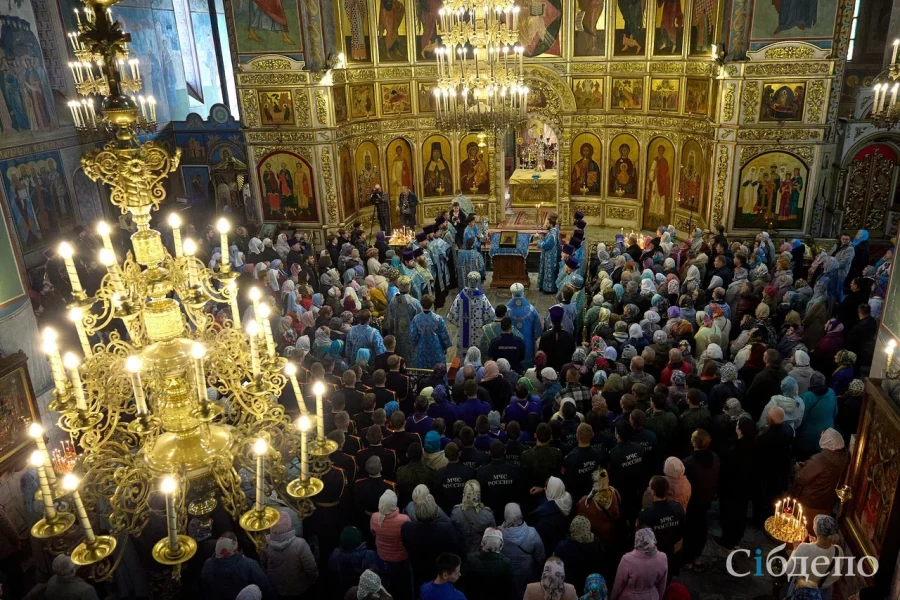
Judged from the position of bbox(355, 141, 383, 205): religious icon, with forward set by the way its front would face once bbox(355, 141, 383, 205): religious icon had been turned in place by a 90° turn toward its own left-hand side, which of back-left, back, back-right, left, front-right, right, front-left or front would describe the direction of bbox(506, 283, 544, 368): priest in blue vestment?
right

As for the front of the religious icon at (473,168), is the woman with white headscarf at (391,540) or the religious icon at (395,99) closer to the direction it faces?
the woman with white headscarf

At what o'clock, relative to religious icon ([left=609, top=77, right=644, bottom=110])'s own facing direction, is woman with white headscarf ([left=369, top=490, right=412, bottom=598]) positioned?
The woman with white headscarf is roughly at 12 o'clock from the religious icon.

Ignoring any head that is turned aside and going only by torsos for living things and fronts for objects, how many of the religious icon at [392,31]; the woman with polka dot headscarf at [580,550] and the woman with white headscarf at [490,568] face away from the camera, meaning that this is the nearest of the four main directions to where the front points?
2

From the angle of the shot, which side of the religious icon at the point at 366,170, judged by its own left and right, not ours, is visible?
front

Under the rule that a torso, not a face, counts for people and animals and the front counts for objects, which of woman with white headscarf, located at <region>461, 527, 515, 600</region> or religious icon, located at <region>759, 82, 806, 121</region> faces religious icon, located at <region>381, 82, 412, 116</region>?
the woman with white headscarf

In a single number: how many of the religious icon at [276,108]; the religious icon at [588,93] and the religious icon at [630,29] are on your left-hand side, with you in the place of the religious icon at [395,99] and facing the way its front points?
2

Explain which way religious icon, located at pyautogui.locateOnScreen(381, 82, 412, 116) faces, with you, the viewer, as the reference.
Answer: facing the viewer

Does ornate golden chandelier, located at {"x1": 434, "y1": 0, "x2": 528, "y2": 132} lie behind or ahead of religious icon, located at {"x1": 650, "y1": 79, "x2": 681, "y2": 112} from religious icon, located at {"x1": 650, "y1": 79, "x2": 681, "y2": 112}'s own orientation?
ahead

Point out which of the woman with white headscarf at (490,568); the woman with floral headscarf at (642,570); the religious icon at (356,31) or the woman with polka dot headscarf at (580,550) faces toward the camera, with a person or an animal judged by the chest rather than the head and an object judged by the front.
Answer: the religious icon

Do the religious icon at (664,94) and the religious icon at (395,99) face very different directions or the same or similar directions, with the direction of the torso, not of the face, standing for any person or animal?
same or similar directions

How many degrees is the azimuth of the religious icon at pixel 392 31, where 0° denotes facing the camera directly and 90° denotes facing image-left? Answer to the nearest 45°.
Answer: approximately 0°

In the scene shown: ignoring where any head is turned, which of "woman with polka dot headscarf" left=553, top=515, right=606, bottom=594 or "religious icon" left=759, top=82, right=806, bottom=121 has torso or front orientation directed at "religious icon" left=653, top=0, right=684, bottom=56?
the woman with polka dot headscarf

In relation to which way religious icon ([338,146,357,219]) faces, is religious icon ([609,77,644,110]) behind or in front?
in front

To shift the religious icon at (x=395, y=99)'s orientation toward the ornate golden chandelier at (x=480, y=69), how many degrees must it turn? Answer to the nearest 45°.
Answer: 0° — it already faces it

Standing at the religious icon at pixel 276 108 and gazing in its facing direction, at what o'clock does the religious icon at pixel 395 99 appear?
the religious icon at pixel 395 99 is roughly at 8 o'clock from the religious icon at pixel 276 108.

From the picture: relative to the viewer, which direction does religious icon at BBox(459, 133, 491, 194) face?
toward the camera

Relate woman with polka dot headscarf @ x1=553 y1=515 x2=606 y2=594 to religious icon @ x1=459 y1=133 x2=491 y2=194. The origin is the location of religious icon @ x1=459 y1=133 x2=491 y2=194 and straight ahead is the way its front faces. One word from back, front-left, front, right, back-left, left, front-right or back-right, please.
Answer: front

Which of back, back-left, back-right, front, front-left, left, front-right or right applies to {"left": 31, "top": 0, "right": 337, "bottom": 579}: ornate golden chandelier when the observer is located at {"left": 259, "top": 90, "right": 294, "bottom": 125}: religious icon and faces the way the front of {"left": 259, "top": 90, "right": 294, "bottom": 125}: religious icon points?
front

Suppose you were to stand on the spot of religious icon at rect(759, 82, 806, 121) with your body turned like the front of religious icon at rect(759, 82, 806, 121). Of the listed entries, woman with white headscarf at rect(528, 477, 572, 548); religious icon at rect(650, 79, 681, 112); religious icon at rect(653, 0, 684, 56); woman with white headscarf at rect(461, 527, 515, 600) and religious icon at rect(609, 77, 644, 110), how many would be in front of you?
2
